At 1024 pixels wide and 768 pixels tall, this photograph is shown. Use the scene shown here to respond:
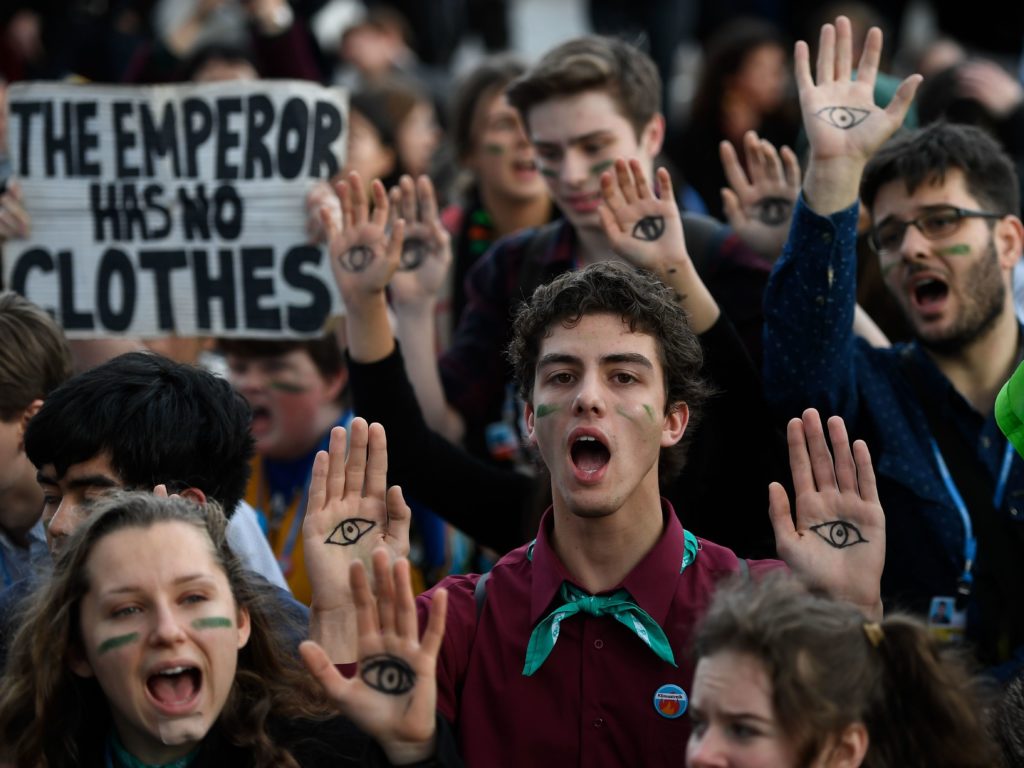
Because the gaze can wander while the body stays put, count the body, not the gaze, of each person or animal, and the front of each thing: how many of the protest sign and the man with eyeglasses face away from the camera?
0

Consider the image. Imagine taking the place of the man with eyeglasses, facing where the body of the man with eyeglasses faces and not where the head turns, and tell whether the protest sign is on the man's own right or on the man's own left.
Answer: on the man's own right

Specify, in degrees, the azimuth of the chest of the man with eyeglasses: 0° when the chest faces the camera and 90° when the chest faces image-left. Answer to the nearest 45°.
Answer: approximately 45°

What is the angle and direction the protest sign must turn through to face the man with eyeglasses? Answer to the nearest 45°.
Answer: approximately 45° to its left

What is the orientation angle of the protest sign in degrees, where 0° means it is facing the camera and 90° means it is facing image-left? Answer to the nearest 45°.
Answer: approximately 0°
